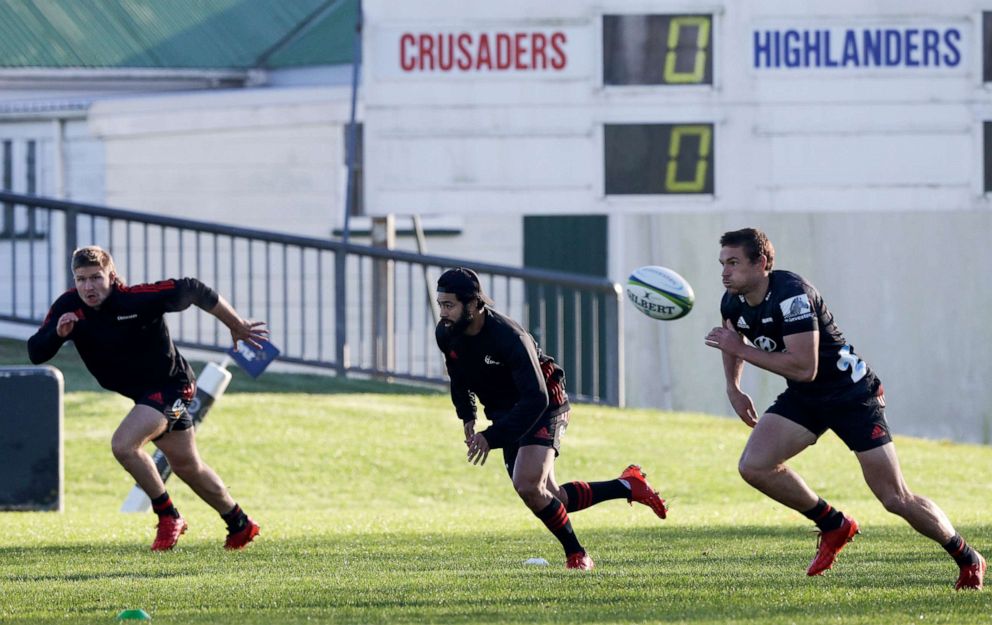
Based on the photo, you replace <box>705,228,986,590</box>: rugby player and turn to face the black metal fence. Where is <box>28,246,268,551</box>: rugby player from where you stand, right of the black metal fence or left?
left

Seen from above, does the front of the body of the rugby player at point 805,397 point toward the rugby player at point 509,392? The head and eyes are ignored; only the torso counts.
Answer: no

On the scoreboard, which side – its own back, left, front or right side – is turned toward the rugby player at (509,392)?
front

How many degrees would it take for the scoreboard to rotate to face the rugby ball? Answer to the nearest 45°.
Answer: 0° — it already faces it

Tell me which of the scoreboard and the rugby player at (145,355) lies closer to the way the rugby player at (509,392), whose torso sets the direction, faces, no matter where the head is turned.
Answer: the rugby player

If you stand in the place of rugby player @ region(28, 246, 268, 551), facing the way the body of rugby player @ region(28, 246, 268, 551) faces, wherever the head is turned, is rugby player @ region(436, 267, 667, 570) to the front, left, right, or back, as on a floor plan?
left

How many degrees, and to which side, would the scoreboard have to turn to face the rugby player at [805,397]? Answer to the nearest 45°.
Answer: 0° — it already faces them

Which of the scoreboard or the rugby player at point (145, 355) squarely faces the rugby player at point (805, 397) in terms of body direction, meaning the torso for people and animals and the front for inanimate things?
the scoreboard

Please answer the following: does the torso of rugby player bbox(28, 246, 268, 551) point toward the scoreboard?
no

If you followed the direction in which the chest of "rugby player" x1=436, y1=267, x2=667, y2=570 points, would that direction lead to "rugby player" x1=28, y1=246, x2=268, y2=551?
no

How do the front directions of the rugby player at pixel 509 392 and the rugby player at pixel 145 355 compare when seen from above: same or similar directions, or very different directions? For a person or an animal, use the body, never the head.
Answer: same or similar directions

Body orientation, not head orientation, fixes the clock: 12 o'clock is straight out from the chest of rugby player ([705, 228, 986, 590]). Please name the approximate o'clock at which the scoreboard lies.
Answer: The scoreboard is roughly at 4 o'clock from the rugby player.

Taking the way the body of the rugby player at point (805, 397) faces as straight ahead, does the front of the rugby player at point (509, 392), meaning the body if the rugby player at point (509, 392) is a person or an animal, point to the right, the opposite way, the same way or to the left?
the same way

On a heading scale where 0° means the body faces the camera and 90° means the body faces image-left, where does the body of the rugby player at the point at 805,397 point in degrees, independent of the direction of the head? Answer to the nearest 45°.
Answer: approximately 45°

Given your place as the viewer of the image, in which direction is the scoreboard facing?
facing the viewer
